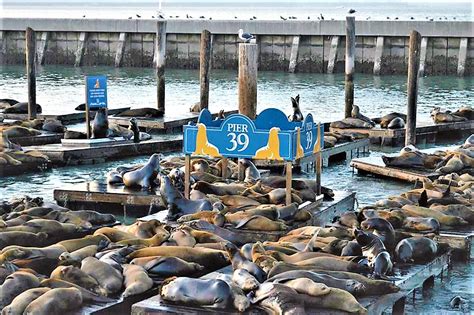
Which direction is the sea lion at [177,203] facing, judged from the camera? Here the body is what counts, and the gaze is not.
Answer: to the viewer's left

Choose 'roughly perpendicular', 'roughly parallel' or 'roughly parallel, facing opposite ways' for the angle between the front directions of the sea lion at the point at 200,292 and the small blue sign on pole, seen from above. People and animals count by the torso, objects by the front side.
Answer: roughly perpendicular

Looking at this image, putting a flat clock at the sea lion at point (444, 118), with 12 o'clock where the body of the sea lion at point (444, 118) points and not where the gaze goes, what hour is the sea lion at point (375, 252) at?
the sea lion at point (375, 252) is roughly at 9 o'clock from the sea lion at point (444, 118).

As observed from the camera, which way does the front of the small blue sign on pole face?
facing the viewer

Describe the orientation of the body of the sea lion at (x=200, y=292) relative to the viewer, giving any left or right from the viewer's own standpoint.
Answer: facing to the left of the viewer

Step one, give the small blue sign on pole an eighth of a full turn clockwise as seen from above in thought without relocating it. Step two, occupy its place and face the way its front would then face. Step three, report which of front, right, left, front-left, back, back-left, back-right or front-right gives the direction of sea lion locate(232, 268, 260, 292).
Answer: front-left

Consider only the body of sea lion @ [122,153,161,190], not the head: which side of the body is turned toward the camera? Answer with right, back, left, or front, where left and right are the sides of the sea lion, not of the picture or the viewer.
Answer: right

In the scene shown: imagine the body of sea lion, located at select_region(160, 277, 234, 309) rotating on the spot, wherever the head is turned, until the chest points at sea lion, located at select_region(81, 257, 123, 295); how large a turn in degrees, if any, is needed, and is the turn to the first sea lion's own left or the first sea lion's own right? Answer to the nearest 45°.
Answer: approximately 45° to the first sea lion's own right

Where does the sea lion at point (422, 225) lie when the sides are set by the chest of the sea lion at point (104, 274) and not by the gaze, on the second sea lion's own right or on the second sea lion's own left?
on the second sea lion's own left

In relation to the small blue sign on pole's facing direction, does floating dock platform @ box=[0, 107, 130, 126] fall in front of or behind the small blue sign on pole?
behind
